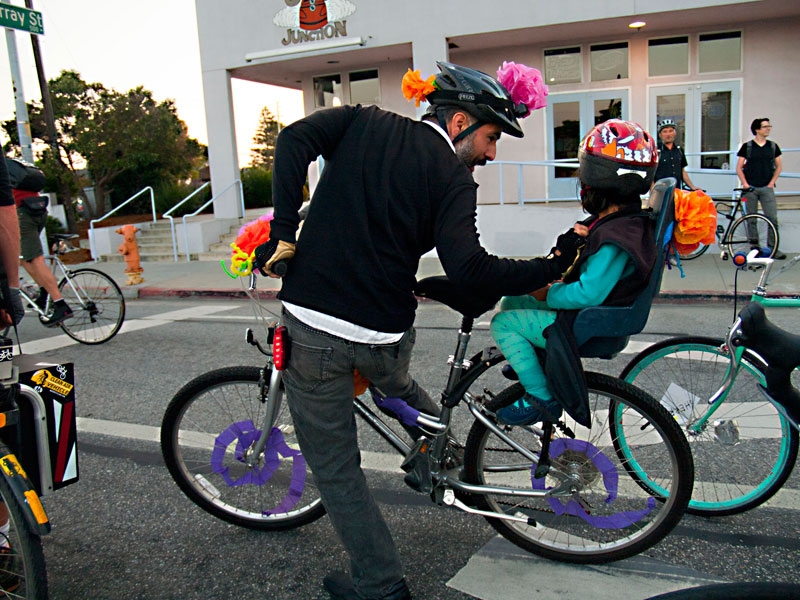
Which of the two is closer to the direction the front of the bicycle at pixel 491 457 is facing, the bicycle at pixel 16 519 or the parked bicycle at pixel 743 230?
the bicycle

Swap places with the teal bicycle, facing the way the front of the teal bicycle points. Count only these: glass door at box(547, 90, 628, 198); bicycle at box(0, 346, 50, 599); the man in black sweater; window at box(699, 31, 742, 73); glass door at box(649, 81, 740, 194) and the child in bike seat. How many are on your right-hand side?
3

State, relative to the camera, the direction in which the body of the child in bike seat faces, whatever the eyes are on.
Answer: to the viewer's left

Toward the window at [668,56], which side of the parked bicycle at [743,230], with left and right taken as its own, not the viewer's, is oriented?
right

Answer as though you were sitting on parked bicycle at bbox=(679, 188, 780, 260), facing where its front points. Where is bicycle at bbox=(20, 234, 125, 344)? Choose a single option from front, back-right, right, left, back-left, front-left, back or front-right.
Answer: front-left

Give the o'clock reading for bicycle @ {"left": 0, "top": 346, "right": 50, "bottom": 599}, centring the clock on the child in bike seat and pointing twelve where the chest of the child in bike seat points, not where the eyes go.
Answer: The bicycle is roughly at 11 o'clock from the child in bike seat.

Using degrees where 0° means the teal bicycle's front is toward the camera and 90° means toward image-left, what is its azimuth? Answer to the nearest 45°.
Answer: approximately 90°

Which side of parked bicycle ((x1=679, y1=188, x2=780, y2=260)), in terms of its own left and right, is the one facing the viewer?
left

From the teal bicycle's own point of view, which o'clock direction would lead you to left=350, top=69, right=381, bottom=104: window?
The window is roughly at 2 o'clock from the teal bicycle.

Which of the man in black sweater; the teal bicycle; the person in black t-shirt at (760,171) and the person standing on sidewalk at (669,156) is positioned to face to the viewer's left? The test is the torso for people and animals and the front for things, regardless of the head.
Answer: the teal bicycle

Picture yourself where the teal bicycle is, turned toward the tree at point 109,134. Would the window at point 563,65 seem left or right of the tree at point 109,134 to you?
right

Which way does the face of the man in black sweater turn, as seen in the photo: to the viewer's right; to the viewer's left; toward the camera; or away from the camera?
to the viewer's right

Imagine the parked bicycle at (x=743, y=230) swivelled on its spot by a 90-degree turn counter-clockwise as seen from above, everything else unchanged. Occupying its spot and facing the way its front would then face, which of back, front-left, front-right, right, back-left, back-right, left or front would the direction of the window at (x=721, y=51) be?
back

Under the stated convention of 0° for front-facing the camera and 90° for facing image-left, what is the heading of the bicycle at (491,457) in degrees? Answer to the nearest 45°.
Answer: approximately 90°

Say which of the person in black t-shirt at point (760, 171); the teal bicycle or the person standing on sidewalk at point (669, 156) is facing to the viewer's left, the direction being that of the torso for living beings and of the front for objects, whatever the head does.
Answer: the teal bicycle
